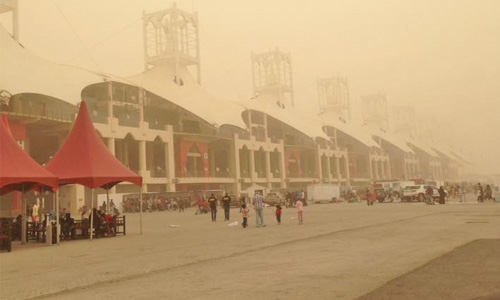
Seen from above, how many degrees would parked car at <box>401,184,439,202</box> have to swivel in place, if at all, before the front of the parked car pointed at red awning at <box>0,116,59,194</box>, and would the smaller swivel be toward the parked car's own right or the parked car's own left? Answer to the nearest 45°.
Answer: approximately 90° to the parked car's own right
